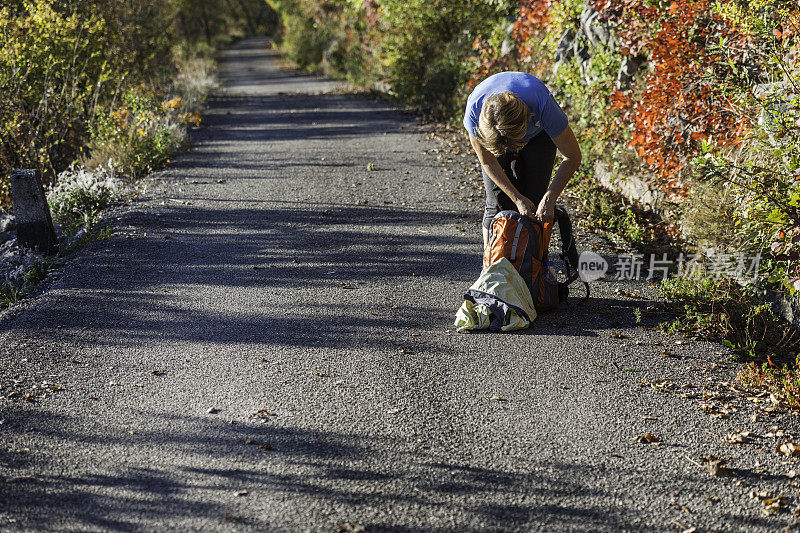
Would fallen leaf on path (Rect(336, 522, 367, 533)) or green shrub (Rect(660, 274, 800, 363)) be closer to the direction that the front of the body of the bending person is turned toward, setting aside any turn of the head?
the fallen leaf on path

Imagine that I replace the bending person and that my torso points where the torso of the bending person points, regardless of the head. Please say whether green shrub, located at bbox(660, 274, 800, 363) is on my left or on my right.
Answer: on my left

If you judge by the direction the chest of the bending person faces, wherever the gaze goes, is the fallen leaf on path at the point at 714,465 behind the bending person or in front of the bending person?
in front

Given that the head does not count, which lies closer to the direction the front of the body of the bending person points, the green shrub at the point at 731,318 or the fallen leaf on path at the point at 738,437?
the fallen leaf on path

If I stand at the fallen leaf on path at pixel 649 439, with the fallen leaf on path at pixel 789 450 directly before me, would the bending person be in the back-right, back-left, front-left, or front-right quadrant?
back-left

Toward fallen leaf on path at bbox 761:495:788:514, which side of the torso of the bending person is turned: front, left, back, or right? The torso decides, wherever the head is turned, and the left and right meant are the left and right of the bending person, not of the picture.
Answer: front

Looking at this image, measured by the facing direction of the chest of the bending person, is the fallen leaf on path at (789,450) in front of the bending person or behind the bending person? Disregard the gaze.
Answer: in front

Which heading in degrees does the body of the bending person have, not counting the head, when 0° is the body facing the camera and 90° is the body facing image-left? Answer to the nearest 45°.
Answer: approximately 0°

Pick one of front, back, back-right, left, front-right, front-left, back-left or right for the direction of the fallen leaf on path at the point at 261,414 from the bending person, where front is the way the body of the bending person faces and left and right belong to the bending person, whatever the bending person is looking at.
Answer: front-right
